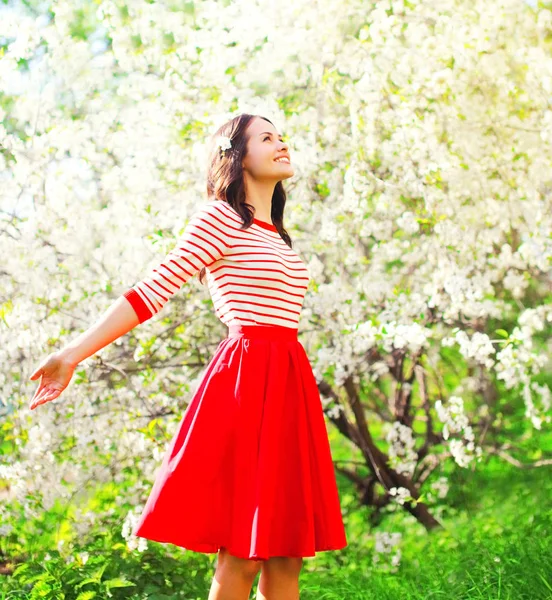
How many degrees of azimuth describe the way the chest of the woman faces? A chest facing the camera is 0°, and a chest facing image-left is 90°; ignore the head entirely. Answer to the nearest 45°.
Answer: approximately 315°

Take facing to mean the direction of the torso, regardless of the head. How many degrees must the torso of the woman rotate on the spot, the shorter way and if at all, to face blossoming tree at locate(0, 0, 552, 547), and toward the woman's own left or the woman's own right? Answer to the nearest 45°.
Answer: approximately 135° to the woman's own left
